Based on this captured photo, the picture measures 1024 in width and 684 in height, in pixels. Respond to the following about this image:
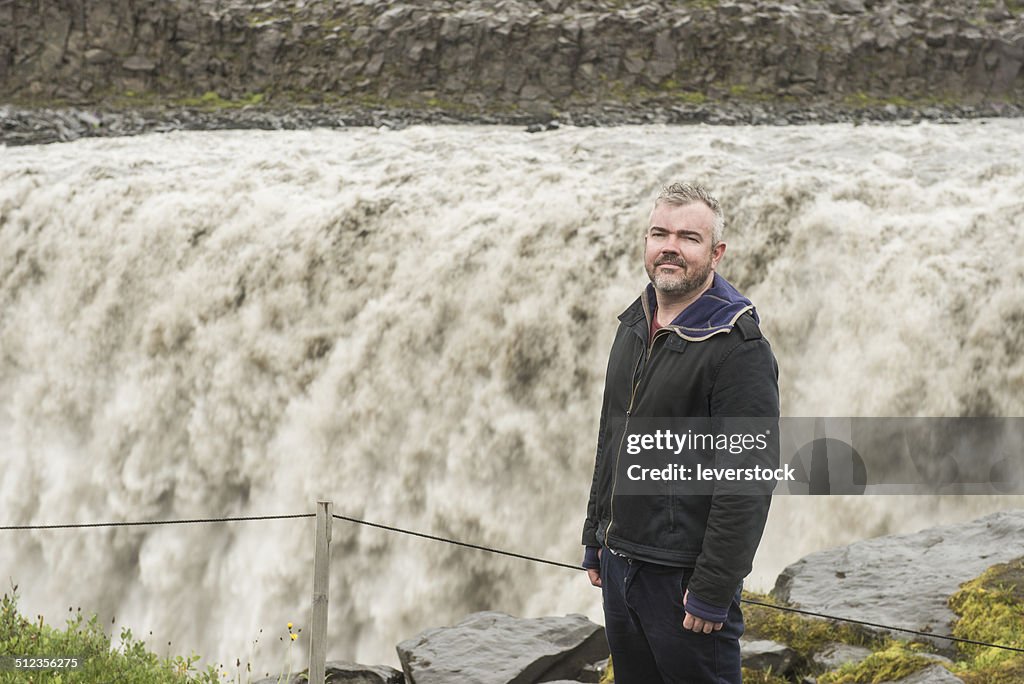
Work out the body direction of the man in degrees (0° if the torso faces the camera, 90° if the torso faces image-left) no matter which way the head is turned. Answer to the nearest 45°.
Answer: approximately 45°

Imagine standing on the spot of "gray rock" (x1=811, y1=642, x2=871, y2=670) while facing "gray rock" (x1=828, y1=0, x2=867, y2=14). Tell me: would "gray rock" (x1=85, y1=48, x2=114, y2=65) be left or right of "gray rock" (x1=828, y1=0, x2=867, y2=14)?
left

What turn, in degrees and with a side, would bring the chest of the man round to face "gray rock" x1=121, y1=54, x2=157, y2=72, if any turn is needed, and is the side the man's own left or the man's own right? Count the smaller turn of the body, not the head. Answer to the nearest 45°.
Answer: approximately 90° to the man's own right

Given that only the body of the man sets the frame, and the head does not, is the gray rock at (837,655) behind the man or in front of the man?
behind

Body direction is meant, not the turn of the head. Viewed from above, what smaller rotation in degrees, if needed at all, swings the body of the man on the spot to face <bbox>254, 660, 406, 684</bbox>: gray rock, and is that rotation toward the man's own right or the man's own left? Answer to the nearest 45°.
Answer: approximately 90° to the man's own right

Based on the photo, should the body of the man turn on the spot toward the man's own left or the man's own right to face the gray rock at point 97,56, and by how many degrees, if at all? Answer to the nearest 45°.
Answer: approximately 90° to the man's own right

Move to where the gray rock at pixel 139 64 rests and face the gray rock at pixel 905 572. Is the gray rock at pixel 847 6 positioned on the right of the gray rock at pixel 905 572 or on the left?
left

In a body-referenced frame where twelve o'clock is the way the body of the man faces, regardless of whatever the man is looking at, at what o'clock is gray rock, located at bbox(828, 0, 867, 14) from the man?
The gray rock is roughly at 5 o'clock from the man.

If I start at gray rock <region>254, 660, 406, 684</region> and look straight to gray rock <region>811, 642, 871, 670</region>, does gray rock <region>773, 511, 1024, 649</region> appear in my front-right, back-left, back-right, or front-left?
front-left

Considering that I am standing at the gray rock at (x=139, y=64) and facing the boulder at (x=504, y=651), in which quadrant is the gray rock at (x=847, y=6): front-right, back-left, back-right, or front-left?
front-left
